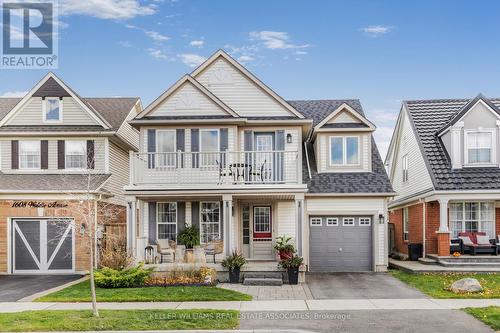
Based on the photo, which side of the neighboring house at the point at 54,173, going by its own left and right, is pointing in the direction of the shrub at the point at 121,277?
front

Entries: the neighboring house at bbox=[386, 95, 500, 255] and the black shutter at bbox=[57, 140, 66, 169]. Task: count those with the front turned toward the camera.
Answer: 2

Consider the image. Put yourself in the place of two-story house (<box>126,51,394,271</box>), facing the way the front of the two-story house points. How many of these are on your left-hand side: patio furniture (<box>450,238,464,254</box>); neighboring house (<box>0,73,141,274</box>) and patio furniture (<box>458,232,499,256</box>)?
2

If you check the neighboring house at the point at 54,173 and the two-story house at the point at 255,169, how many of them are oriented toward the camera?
2

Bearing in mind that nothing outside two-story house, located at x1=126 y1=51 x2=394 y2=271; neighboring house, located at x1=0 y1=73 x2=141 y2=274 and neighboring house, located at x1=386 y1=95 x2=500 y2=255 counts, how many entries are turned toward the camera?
3

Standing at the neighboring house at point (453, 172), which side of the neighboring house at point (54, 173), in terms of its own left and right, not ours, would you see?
left

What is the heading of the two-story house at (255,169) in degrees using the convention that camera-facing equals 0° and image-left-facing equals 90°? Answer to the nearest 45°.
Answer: approximately 0°

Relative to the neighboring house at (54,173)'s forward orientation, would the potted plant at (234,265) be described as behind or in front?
in front

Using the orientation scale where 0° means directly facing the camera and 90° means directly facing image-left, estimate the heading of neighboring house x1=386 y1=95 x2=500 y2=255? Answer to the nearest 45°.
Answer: approximately 0°
